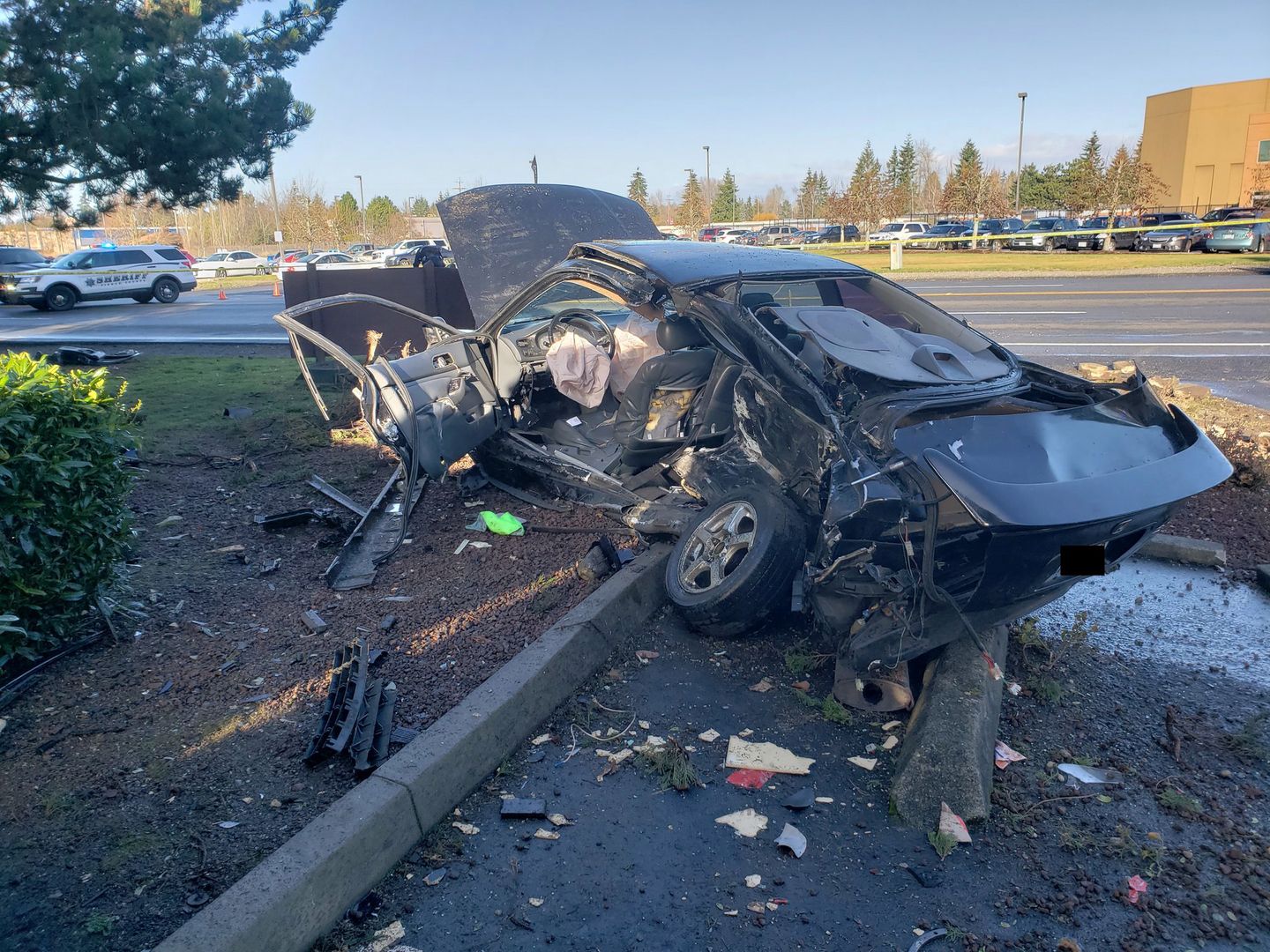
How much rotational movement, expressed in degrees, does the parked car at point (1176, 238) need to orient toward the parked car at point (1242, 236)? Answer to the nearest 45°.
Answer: approximately 90° to its left

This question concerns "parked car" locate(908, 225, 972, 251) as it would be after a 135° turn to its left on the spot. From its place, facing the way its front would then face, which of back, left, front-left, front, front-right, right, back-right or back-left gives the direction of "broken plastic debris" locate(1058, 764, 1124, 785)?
right

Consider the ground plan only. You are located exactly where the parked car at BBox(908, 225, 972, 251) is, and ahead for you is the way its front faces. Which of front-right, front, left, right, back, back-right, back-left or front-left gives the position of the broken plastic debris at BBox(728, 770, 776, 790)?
front-left

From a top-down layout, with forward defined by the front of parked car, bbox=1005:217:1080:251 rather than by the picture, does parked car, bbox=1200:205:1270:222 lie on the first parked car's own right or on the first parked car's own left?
on the first parked car's own left

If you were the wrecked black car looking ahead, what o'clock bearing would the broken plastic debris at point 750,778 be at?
The broken plastic debris is roughly at 8 o'clock from the wrecked black car.

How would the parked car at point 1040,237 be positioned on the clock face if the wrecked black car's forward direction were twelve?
The parked car is roughly at 2 o'clock from the wrecked black car.

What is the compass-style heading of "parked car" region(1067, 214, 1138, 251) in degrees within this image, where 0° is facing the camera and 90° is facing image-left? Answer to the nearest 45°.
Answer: approximately 45°

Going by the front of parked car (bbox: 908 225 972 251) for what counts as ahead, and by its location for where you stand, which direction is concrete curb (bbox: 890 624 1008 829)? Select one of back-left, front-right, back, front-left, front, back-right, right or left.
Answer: front-left

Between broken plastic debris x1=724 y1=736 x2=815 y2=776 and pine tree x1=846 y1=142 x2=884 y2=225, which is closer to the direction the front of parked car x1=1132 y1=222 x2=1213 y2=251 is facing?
the broken plastic debris

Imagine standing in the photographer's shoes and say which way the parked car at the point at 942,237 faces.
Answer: facing the viewer and to the left of the viewer

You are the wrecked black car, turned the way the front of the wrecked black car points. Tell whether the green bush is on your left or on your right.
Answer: on your left

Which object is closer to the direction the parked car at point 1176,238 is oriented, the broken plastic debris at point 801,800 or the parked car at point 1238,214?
the broken plastic debris
